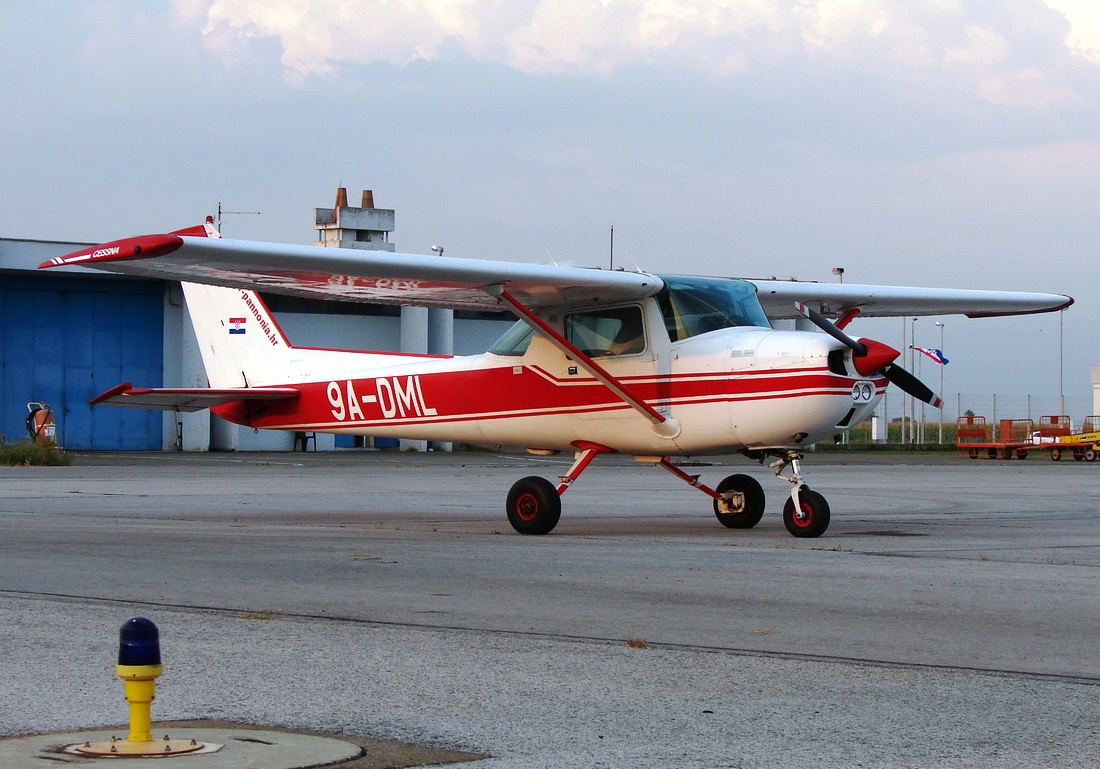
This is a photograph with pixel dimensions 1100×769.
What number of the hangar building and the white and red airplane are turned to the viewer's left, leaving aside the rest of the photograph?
0

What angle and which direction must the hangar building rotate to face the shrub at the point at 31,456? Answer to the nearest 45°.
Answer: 0° — it already faces it

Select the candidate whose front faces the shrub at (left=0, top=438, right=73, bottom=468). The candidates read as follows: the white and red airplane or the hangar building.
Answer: the hangar building

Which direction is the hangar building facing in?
toward the camera

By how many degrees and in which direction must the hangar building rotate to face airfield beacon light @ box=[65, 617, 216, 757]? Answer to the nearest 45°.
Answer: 0° — it already faces it

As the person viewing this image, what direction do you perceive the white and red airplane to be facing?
facing the viewer and to the right of the viewer

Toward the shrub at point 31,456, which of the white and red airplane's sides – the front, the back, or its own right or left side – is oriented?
back
